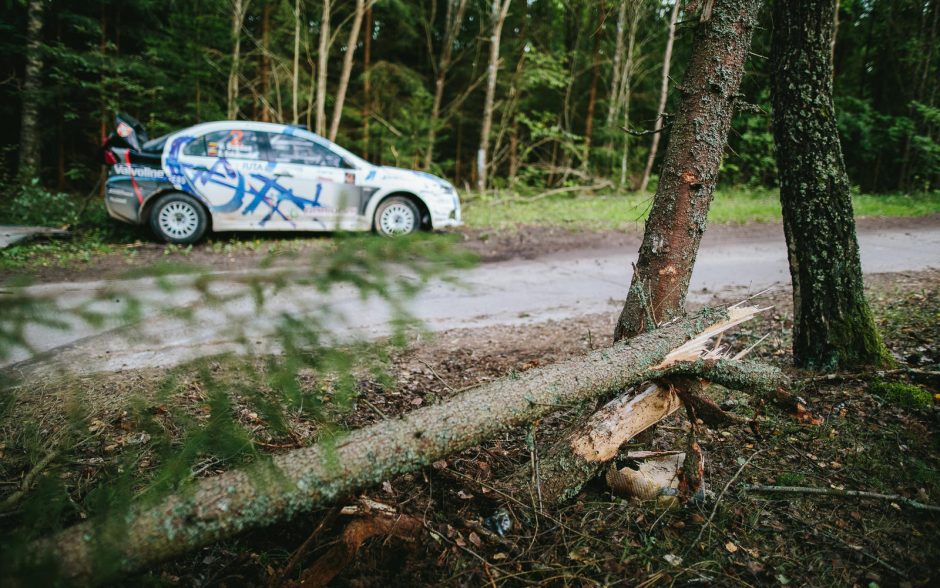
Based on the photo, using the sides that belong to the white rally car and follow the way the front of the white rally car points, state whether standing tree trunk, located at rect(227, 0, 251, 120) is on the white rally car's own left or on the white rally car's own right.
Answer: on the white rally car's own left

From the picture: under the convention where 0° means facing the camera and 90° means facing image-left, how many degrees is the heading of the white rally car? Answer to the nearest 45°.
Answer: approximately 270°

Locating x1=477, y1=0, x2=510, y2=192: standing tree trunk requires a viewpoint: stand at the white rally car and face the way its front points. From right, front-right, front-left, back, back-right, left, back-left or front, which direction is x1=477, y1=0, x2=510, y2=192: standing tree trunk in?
front-left

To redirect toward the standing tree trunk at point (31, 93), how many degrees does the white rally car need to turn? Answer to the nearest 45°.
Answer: approximately 135° to its left

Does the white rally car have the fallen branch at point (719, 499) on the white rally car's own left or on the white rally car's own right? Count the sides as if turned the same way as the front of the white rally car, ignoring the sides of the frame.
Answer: on the white rally car's own right

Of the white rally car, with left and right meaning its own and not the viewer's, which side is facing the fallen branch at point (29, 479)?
right

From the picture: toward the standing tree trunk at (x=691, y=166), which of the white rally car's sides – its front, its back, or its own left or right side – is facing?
right
